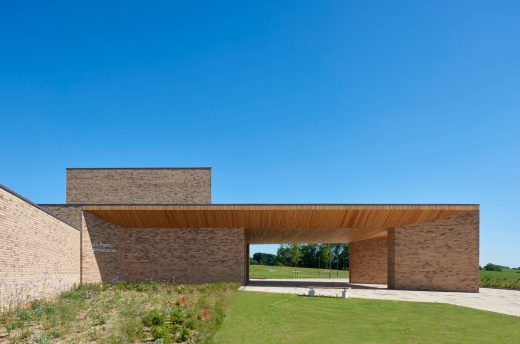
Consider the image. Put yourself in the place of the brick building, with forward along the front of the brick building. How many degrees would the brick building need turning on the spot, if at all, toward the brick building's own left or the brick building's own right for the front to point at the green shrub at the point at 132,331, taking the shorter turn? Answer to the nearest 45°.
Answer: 0° — it already faces it

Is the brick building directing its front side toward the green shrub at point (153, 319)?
yes

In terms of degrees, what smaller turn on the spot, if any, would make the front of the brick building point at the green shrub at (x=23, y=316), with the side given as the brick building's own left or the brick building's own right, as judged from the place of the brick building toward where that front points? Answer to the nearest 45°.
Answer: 0° — it already faces it

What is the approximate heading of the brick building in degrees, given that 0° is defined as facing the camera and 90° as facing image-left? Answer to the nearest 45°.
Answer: approximately 0°

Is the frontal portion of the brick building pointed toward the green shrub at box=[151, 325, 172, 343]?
yes
